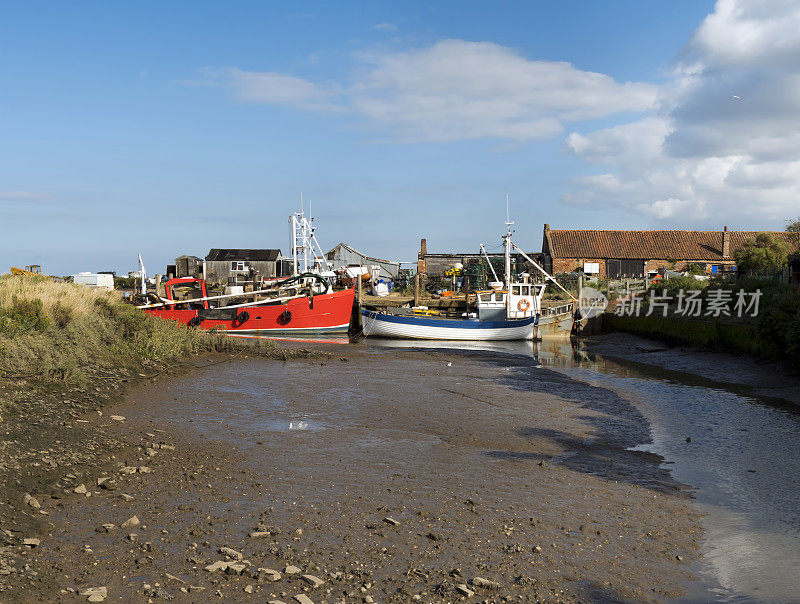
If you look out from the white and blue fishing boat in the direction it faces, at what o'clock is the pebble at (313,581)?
The pebble is roughly at 9 o'clock from the white and blue fishing boat.

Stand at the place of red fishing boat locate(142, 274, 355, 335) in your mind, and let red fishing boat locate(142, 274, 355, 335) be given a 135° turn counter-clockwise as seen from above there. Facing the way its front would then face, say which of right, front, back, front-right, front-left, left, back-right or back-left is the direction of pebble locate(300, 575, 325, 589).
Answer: back-left

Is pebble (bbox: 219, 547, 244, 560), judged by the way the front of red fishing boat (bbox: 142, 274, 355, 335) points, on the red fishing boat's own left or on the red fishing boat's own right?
on the red fishing boat's own right

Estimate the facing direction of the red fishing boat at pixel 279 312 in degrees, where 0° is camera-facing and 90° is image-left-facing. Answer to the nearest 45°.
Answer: approximately 270°

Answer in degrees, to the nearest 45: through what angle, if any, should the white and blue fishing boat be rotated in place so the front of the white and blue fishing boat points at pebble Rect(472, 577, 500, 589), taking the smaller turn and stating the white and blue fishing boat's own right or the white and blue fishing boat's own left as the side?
approximately 90° to the white and blue fishing boat's own left

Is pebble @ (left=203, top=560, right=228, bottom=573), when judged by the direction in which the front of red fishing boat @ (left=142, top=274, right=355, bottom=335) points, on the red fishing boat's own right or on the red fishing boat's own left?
on the red fishing boat's own right

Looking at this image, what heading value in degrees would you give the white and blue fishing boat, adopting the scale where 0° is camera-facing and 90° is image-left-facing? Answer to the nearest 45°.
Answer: approximately 90°

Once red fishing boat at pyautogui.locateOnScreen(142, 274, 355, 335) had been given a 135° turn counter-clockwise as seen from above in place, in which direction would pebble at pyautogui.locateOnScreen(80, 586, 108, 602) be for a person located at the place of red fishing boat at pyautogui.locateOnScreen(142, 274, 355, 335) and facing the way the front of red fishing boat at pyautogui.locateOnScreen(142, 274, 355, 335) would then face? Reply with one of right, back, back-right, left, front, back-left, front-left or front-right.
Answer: back-left

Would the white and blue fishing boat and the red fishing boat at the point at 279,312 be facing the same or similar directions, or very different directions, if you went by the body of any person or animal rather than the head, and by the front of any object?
very different directions

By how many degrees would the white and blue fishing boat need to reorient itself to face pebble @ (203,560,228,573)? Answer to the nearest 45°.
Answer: approximately 90° to its left

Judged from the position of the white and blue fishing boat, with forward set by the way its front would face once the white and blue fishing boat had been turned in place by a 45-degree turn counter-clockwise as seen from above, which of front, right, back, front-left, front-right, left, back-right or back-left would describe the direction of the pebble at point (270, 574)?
front-left

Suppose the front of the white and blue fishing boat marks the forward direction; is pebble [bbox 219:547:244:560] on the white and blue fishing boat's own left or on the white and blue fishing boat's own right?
on the white and blue fishing boat's own left

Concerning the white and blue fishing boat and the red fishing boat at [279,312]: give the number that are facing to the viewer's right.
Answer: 1
